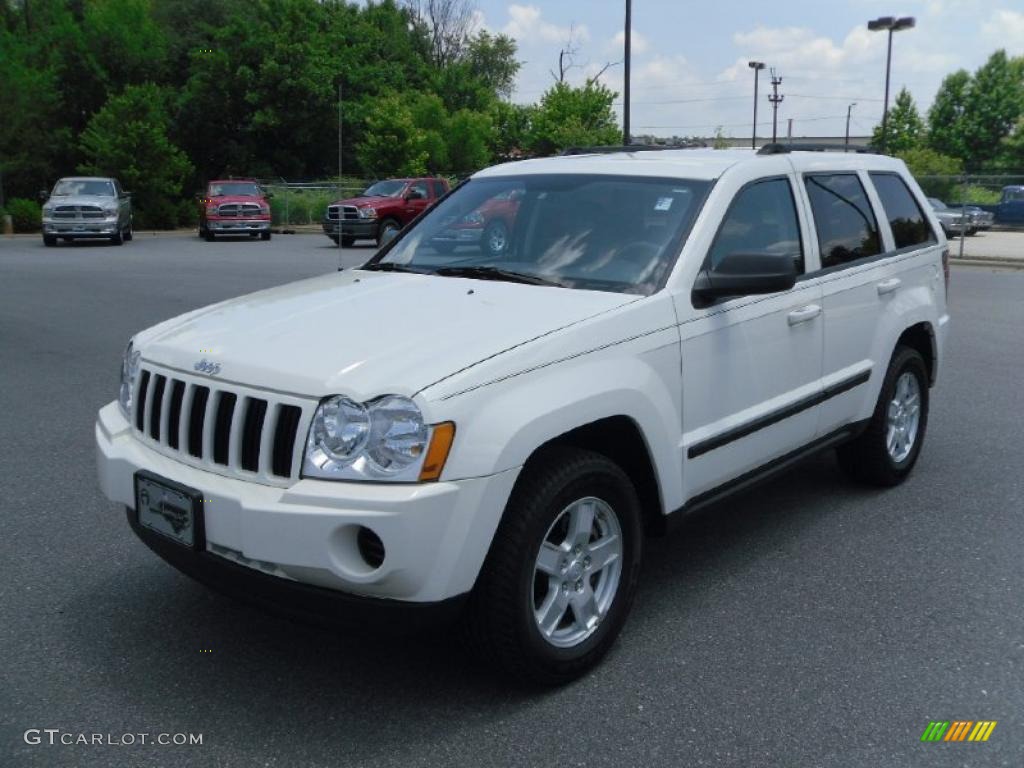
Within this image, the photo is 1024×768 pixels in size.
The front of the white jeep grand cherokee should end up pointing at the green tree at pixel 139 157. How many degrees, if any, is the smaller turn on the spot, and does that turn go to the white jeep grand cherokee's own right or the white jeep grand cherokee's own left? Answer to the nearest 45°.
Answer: approximately 135° to the white jeep grand cherokee's own right

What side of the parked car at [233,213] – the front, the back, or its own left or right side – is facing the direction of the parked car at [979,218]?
left

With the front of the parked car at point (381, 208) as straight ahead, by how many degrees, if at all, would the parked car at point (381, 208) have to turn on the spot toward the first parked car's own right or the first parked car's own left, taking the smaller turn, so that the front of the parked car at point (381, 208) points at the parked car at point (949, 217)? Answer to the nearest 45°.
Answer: approximately 135° to the first parked car's own left

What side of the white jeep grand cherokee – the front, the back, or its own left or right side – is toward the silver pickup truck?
right

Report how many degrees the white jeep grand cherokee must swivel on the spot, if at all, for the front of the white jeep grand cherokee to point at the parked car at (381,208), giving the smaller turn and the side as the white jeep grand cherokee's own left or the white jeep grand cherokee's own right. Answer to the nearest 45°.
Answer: approximately 135° to the white jeep grand cherokee's own right

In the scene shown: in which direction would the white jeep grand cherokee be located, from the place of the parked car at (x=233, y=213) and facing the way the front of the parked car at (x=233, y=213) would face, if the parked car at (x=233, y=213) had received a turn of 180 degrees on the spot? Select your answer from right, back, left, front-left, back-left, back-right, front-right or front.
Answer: back

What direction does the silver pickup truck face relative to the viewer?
toward the camera

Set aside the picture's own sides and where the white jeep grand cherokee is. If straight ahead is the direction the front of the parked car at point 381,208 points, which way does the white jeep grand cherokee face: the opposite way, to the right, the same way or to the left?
the same way

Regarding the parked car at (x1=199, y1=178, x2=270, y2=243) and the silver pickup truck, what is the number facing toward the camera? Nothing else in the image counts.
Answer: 2

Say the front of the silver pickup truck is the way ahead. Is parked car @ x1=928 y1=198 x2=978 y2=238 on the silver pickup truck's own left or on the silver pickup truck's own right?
on the silver pickup truck's own left

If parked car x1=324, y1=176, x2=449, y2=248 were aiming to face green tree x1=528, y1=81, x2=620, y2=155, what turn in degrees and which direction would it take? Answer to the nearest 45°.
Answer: approximately 135° to its right

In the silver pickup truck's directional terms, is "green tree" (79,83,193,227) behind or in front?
behind

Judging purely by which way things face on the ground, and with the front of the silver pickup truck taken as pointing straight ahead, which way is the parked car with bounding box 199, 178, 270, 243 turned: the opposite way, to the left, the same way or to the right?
the same way

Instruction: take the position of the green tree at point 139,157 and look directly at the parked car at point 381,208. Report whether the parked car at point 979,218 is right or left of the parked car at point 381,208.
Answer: left
